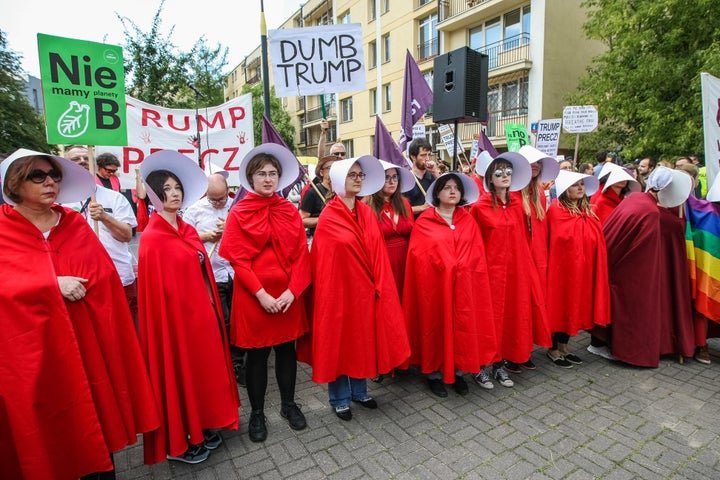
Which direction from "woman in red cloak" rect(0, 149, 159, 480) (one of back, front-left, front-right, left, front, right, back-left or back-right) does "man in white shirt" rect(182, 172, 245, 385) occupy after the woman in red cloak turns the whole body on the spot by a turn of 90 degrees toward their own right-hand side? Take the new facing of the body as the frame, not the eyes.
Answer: back

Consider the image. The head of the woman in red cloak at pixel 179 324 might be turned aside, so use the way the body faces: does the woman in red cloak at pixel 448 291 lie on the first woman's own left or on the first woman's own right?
on the first woman's own left

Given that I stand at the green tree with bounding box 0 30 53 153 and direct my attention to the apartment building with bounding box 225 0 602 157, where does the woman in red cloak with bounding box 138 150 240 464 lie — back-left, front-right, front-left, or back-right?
front-right

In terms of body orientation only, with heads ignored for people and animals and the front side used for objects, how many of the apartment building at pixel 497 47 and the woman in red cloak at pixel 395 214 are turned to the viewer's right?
0

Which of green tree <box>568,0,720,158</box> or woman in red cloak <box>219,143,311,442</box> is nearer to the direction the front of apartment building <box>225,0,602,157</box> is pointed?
the woman in red cloak

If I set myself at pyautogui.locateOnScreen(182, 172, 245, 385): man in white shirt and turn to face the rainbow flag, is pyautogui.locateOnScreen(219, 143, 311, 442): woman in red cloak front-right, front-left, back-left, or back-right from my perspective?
front-right

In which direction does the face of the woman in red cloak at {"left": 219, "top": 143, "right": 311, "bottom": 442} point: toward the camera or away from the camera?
toward the camera

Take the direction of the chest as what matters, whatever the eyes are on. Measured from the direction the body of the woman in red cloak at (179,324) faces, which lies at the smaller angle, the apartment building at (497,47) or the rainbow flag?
the rainbow flag

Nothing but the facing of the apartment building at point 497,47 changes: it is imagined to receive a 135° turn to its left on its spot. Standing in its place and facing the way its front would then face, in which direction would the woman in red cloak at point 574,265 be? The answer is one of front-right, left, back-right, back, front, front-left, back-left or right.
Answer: right

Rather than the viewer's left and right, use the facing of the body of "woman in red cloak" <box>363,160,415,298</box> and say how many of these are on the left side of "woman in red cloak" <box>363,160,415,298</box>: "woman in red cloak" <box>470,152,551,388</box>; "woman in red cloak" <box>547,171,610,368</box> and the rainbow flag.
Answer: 3

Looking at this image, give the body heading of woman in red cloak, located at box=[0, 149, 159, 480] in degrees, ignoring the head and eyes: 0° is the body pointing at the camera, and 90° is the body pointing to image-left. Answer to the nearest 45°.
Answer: approximately 315°

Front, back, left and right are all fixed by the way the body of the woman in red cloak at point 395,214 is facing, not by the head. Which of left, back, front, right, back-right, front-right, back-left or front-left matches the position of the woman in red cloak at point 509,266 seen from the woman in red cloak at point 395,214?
left

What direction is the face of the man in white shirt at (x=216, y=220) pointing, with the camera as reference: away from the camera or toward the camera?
toward the camera

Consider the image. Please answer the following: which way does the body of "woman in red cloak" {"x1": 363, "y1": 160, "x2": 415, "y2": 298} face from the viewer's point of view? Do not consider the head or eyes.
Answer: toward the camera

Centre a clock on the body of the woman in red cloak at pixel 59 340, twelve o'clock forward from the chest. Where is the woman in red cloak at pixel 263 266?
the woman in red cloak at pixel 263 266 is roughly at 10 o'clock from the woman in red cloak at pixel 59 340.

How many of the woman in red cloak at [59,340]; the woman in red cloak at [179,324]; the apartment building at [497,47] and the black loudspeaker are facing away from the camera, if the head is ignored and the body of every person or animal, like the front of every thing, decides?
0
